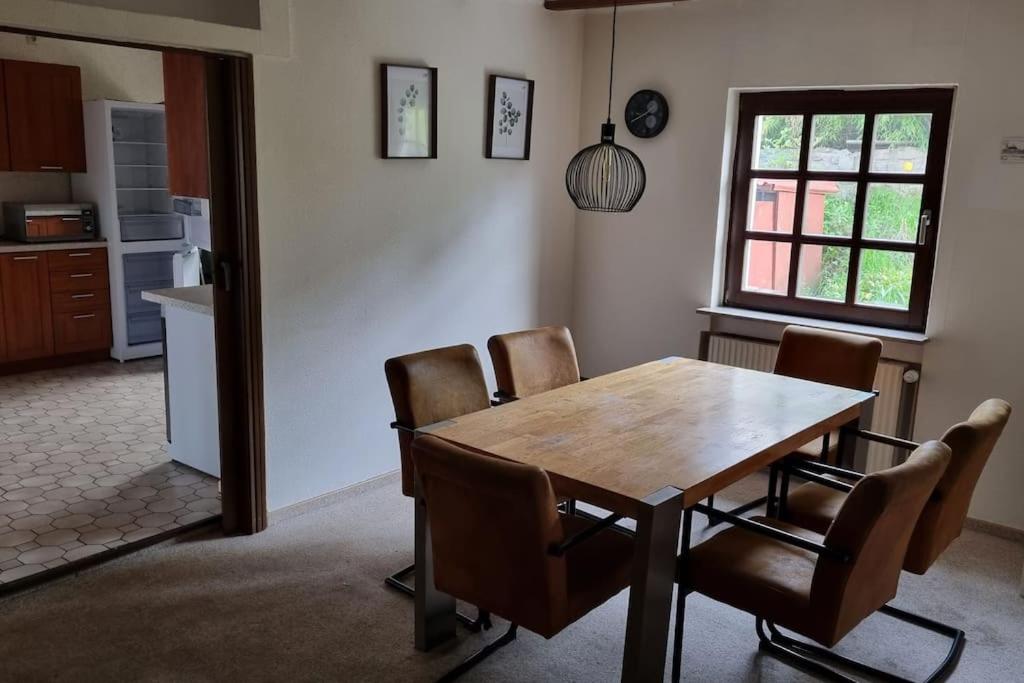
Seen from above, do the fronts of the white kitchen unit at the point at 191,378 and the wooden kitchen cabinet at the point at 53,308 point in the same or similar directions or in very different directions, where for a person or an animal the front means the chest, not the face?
very different directions

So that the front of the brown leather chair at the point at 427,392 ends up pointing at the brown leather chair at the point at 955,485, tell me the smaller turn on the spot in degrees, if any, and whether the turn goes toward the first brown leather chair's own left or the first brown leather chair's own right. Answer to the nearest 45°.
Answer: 0° — it already faces it

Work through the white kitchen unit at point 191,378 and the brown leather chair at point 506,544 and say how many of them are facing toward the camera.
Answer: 0

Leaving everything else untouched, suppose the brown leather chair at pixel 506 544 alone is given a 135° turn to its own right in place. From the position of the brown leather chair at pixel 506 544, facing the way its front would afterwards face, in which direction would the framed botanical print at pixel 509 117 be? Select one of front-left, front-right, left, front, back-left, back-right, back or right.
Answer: back

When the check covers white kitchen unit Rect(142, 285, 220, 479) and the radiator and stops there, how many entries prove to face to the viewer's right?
0

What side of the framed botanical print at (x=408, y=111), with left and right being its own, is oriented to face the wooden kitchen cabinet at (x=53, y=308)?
back

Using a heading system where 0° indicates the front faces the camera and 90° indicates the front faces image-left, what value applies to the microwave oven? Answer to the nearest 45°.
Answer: approximately 315°

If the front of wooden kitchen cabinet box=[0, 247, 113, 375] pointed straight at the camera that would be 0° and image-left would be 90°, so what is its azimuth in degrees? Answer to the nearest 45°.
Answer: approximately 315°

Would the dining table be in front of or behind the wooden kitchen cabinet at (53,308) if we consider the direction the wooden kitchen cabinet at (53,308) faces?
in front

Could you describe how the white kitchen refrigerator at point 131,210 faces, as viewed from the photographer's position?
facing the viewer and to the right of the viewer

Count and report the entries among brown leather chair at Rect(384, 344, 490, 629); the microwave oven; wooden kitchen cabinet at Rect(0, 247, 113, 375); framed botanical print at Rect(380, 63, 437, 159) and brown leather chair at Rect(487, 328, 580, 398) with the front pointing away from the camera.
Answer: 0

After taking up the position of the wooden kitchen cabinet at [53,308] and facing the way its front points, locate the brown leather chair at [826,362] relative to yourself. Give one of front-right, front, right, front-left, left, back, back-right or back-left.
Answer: front

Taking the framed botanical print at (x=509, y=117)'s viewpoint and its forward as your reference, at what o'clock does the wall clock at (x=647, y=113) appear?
The wall clock is roughly at 10 o'clock from the framed botanical print.

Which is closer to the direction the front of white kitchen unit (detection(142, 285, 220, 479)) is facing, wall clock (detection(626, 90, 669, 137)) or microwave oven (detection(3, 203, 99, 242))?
the microwave oven

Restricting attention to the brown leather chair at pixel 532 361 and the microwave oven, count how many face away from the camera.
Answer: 0

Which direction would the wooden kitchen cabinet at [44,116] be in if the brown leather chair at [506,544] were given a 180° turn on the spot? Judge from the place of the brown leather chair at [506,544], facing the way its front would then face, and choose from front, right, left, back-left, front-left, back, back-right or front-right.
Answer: right

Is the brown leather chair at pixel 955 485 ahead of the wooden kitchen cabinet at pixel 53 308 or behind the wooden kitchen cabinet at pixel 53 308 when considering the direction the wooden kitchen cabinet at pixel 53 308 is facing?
ahead

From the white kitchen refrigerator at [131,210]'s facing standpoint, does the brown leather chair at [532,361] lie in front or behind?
in front

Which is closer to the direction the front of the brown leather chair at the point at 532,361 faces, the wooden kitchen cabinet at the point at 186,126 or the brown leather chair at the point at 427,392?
the brown leather chair
